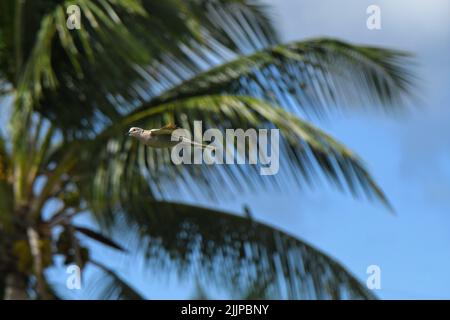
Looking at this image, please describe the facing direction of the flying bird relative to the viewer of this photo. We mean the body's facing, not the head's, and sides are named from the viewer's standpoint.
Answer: facing to the left of the viewer
